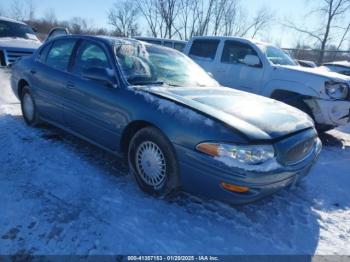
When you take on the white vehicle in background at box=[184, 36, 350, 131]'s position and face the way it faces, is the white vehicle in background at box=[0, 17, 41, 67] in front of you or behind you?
behind

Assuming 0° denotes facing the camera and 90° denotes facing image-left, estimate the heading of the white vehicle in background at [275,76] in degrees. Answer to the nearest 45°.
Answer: approximately 315°
